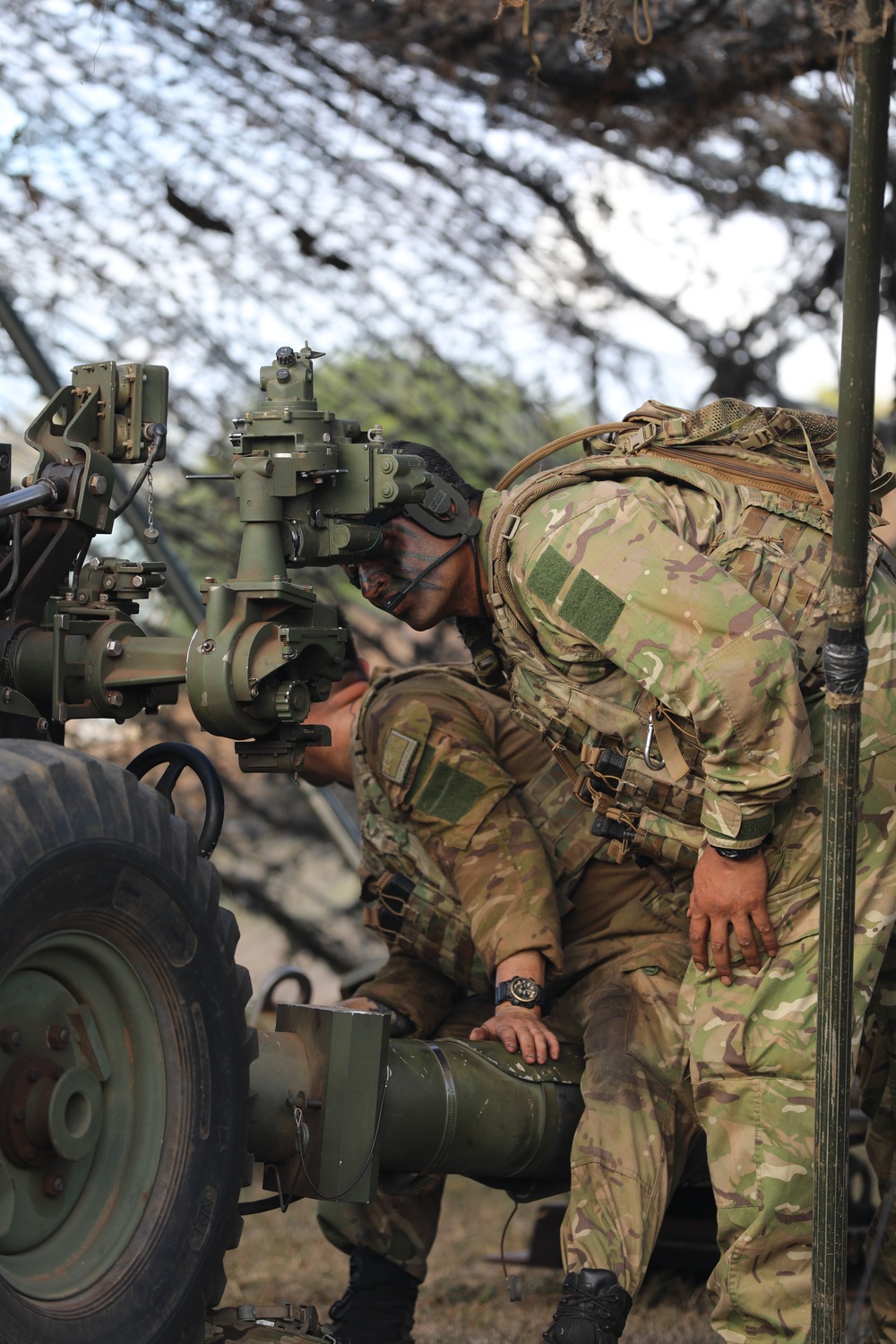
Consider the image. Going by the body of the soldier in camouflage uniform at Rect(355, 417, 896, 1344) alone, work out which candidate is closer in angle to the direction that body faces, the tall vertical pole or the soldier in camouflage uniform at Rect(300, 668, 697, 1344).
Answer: the soldier in camouflage uniform

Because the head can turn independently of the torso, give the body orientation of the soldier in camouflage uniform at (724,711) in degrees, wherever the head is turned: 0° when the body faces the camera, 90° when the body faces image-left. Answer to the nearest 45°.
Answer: approximately 90°

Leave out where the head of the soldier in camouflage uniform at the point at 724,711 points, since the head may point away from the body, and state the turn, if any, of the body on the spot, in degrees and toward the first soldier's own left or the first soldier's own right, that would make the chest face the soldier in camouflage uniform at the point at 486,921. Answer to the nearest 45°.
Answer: approximately 45° to the first soldier's own right

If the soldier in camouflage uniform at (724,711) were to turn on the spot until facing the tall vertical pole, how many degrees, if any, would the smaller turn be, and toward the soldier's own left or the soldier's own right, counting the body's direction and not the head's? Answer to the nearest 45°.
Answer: approximately 90° to the soldier's own left

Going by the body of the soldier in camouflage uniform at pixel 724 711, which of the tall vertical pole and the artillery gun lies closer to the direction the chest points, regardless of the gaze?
the artillery gun
